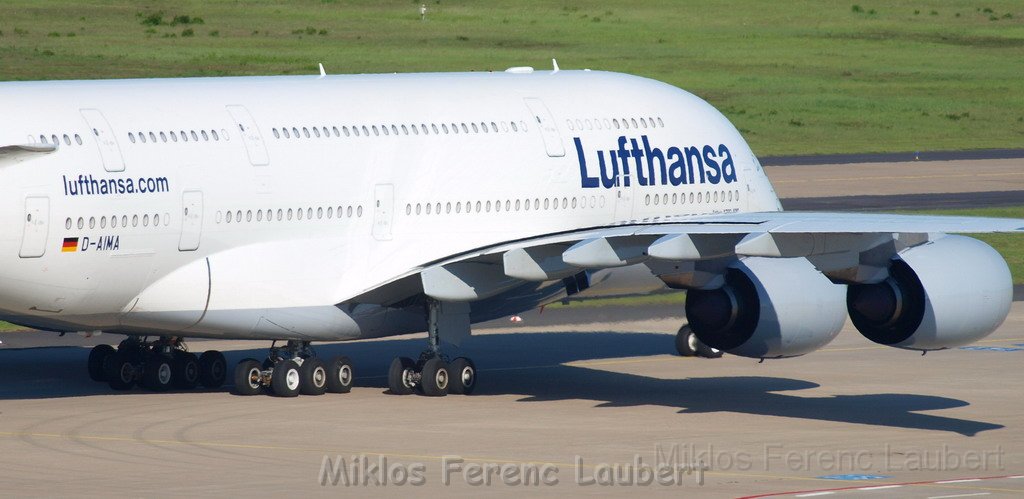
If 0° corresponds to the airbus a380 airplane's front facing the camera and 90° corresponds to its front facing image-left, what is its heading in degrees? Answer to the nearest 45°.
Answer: approximately 225°
